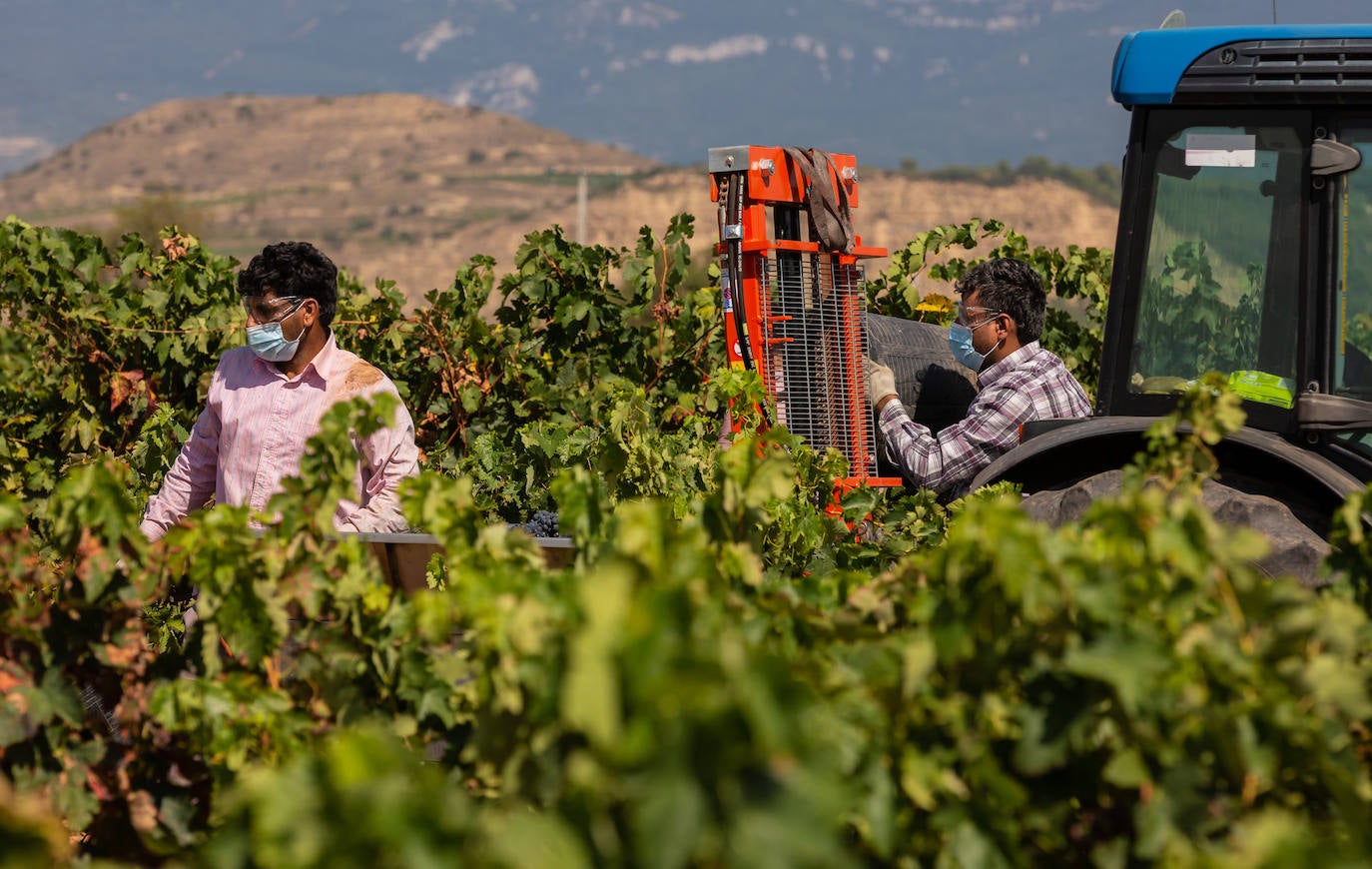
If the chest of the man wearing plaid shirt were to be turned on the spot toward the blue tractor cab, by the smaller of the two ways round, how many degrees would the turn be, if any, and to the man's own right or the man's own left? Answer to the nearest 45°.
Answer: approximately 135° to the man's own left

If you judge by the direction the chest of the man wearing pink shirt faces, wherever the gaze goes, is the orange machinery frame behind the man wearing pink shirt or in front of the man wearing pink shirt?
behind

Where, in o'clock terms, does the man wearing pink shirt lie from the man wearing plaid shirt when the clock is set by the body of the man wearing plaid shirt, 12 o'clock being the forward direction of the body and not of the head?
The man wearing pink shirt is roughly at 11 o'clock from the man wearing plaid shirt.

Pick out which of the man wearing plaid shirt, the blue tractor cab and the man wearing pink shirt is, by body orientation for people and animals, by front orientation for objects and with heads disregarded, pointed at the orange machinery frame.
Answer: the man wearing plaid shirt

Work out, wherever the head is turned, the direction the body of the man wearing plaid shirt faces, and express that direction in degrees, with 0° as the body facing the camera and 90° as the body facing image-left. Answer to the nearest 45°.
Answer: approximately 90°
